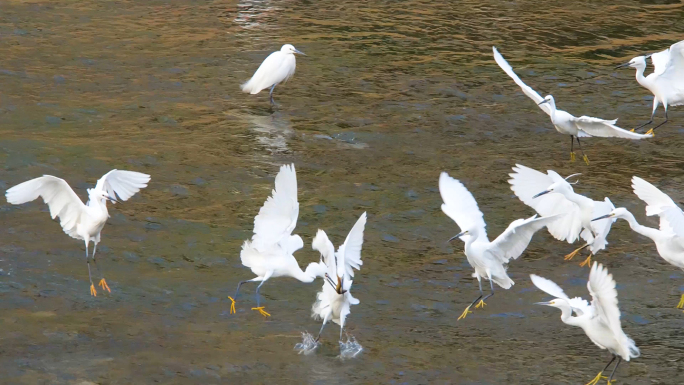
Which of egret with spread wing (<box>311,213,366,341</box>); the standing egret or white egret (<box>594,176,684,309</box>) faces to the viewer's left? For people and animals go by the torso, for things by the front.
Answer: the white egret

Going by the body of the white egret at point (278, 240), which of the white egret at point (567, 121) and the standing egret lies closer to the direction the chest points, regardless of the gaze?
the white egret

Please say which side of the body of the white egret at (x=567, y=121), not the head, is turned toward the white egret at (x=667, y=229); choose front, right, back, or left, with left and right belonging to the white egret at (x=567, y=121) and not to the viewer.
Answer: left

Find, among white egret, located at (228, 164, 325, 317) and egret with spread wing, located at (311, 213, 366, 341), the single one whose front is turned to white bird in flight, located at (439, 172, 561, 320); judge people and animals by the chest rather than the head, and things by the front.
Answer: the white egret

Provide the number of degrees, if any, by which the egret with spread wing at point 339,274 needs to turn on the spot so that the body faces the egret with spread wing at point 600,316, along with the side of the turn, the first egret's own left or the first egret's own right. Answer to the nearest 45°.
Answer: approximately 90° to the first egret's own left

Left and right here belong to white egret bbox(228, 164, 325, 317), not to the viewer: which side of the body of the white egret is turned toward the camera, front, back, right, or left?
right

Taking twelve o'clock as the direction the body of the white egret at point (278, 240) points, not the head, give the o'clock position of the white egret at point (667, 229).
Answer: the white egret at point (667, 229) is roughly at 12 o'clock from the white egret at point (278, 240).

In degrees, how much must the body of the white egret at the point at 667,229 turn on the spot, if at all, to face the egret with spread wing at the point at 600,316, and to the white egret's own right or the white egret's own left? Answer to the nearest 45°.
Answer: approximately 90° to the white egret's own left

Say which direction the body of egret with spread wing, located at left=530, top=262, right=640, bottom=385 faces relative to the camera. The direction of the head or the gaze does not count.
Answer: to the viewer's left

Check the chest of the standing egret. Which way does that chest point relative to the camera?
to the viewer's right
